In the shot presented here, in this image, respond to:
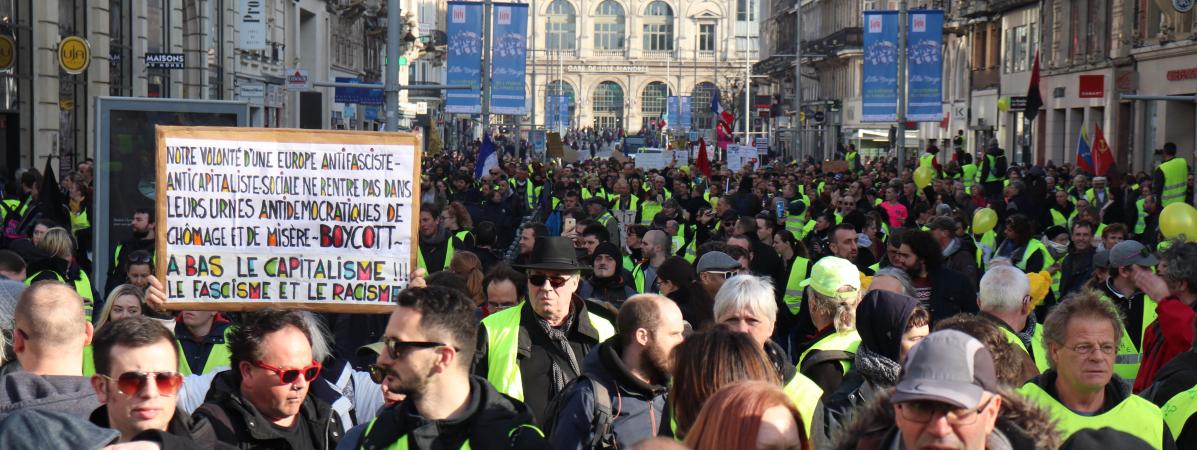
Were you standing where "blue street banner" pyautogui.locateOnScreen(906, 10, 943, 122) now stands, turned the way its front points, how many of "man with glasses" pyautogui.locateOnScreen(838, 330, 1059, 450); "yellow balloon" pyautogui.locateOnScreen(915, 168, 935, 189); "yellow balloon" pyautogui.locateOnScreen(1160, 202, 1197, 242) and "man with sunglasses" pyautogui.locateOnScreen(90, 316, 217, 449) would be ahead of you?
4

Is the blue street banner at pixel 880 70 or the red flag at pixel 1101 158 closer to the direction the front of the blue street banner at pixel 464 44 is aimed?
the red flag

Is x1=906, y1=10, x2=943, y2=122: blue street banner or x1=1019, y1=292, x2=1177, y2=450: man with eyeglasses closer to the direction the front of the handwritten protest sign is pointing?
the man with eyeglasses

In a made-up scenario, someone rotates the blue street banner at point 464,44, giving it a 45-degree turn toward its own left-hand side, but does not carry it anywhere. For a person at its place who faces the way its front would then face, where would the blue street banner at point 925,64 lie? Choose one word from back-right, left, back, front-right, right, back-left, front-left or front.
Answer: front-left

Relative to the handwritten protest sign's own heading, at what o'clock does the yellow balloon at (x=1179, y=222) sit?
The yellow balloon is roughly at 8 o'clock from the handwritten protest sign.

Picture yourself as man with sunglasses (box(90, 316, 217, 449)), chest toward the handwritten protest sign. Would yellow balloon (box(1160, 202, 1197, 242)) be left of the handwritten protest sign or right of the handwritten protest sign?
right

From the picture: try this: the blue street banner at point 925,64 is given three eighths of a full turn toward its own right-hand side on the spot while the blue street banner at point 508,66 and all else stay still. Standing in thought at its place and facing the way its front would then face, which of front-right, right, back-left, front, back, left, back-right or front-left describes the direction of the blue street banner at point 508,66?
front-left

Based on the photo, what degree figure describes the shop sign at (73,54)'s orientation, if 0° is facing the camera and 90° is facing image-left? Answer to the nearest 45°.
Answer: approximately 0°

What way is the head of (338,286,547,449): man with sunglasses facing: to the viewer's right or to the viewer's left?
to the viewer's left
